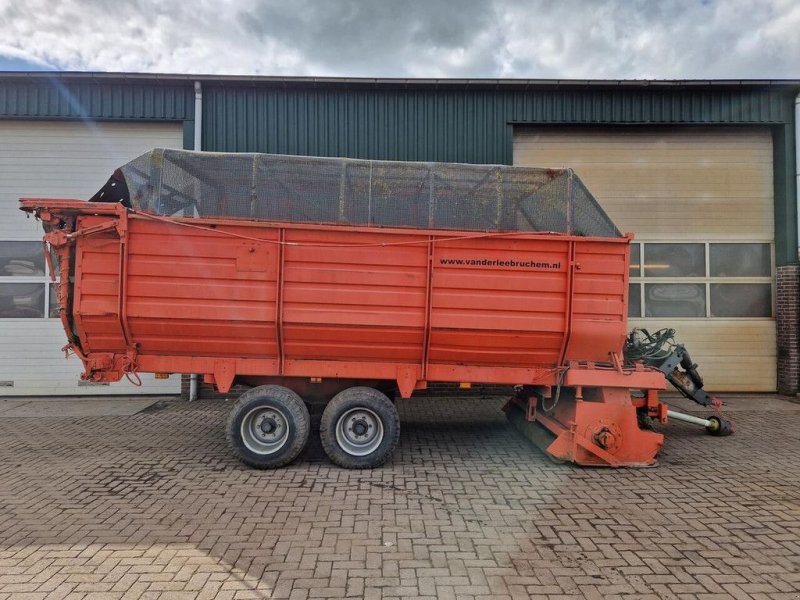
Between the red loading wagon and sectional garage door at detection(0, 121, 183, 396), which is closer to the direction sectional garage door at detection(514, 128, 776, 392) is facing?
the red loading wagon

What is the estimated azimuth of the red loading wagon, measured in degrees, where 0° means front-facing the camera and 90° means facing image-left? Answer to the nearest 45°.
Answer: approximately 270°

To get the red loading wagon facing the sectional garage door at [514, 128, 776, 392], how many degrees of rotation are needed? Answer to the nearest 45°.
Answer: approximately 45° to its left

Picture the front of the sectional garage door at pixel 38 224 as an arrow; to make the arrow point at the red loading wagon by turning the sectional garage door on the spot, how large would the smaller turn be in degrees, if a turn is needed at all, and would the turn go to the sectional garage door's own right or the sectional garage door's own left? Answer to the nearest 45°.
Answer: approximately 45° to the sectional garage door's own left

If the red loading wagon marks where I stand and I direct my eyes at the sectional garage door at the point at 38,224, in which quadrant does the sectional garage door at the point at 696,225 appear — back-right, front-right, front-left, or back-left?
back-right

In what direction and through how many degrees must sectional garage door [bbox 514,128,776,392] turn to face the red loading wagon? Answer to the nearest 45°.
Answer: approximately 45° to its right

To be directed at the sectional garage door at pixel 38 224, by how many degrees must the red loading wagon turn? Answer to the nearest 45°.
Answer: approximately 135° to its left

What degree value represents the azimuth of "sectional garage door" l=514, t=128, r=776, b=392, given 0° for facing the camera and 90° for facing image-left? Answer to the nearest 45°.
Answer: approximately 0°

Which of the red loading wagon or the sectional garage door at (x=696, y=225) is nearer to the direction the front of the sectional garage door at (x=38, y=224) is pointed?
the red loading wagon

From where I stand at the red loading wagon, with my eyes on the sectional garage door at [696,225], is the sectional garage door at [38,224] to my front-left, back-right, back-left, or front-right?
back-left

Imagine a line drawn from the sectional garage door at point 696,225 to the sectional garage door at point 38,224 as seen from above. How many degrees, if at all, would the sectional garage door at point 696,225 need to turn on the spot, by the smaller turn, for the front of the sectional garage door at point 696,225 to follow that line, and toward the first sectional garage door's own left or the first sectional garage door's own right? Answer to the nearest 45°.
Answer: approximately 45° to the first sectional garage door's own right
